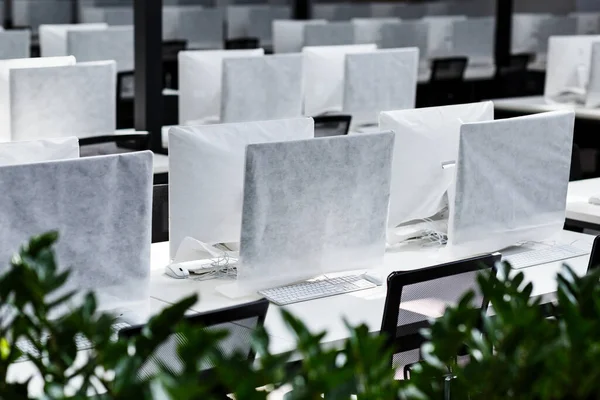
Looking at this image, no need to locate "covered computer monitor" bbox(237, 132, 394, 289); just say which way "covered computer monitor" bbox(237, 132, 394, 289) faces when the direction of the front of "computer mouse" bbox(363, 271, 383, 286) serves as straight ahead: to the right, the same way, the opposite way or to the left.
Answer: the opposite way

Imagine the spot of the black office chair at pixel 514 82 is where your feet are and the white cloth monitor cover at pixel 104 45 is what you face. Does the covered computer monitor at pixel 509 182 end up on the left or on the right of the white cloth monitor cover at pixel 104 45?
left

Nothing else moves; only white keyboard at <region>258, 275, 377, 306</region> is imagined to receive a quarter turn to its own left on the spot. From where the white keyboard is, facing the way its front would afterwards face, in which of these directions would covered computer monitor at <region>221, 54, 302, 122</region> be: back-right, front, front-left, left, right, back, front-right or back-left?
front-left

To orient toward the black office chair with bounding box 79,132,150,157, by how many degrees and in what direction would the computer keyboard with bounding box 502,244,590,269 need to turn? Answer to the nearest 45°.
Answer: approximately 135° to its right

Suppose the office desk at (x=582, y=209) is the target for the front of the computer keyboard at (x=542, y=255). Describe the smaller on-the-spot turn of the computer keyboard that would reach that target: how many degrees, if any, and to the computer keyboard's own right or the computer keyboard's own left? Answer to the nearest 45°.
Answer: approximately 135° to the computer keyboard's own left

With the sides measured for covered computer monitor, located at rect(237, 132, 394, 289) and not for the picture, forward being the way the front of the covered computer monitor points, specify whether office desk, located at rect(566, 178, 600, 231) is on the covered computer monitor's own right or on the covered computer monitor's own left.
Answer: on the covered computer monitor's own left

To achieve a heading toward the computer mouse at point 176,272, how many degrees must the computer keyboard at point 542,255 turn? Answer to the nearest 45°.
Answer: approximately 90° to its right

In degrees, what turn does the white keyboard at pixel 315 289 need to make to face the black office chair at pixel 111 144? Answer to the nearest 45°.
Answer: approximately 180°

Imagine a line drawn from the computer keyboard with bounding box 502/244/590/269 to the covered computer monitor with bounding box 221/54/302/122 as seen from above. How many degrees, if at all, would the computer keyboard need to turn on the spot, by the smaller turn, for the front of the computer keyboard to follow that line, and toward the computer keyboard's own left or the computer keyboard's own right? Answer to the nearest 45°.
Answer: approximately 180°

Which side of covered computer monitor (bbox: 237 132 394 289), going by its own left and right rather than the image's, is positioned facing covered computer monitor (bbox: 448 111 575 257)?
left
